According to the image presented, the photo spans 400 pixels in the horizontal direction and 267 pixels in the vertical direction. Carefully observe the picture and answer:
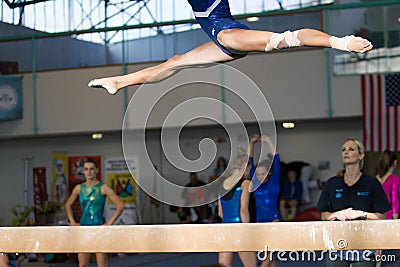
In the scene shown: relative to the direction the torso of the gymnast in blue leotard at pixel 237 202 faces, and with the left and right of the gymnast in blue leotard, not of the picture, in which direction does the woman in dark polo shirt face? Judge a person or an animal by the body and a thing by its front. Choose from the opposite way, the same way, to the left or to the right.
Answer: the opposite way

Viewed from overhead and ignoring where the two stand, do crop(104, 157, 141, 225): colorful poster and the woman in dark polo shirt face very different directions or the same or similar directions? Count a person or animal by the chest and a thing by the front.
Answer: same or similar directions

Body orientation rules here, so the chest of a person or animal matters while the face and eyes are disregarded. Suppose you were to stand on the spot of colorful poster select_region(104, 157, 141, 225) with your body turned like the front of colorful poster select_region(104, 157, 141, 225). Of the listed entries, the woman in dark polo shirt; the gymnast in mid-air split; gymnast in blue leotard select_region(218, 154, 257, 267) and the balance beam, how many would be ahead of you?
4

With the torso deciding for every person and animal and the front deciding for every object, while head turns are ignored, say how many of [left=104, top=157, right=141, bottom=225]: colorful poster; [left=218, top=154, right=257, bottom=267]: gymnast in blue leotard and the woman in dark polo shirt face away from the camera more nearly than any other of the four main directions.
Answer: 1

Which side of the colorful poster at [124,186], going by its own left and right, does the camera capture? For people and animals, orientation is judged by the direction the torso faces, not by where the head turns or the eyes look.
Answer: front

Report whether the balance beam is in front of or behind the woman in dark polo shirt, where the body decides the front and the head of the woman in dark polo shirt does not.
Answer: in front

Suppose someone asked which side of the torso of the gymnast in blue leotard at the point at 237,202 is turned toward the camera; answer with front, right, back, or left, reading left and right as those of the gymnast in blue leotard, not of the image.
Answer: back

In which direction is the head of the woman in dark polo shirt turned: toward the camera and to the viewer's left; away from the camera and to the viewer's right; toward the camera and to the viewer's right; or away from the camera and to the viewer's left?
toward the camera and to the viewer's left

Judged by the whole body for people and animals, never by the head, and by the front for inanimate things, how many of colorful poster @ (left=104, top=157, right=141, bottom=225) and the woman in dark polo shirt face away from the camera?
0

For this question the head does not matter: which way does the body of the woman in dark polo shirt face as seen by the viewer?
toward the camera

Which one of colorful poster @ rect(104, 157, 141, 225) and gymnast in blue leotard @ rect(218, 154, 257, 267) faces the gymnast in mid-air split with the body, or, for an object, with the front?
the colorful poster

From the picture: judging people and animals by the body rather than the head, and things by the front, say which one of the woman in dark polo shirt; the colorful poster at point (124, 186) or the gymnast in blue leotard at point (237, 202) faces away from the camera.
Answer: the gymnast in blue leotard
